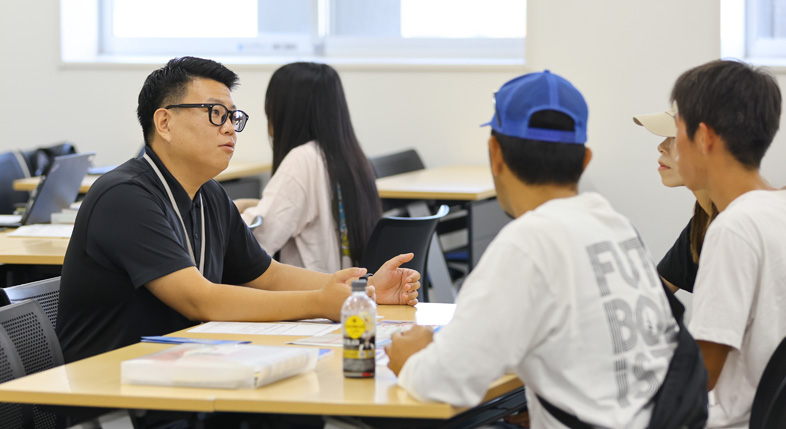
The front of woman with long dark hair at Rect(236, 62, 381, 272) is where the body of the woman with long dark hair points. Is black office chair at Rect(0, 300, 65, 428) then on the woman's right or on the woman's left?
on the woman's left

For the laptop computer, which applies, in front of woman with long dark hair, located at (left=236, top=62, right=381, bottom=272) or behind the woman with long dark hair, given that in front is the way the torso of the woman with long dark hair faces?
in front

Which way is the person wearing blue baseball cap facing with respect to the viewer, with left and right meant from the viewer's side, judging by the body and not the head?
facing away from the viewer and to the left of the viewer

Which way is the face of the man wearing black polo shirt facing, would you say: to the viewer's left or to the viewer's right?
to the viewer's right

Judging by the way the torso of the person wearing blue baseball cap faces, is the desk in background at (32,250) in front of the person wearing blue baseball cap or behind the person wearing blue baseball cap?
in front

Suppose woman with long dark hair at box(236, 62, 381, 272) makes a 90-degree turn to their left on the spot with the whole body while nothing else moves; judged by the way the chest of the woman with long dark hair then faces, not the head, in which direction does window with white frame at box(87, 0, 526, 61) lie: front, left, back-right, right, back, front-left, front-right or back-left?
back-right

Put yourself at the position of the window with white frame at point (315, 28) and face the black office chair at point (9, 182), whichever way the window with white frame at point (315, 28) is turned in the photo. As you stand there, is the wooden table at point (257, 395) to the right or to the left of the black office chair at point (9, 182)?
left

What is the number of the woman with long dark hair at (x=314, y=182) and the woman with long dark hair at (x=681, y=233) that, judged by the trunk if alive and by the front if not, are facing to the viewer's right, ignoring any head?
0

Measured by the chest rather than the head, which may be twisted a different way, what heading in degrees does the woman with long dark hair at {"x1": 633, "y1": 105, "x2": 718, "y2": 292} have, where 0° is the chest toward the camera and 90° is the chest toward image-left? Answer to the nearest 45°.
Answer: approximately 90°

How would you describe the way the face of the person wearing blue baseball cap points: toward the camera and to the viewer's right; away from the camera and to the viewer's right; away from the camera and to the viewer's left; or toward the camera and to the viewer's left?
away from the camera and to the viewer's left
